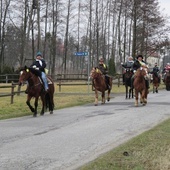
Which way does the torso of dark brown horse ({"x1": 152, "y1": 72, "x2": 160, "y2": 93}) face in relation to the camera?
toward the camera

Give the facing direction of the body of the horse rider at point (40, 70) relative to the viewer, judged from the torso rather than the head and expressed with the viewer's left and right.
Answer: facing the viewer and to the left of the viewer

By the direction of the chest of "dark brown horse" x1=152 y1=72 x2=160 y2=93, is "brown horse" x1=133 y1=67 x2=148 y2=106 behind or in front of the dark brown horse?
in front

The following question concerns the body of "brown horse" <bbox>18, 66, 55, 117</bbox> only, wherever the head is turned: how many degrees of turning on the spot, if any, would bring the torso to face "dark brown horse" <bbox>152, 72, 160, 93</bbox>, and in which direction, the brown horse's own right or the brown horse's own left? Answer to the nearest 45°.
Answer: approximately 180°

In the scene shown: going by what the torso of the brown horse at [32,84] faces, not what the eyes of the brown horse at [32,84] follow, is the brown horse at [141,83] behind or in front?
behind

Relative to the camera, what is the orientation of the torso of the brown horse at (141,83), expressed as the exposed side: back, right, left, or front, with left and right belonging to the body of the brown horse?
front

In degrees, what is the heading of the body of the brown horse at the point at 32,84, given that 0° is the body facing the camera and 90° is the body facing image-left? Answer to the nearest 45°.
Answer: approximately 45°

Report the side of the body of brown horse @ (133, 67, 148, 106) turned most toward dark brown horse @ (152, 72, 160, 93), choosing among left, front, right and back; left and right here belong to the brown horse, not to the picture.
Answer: back

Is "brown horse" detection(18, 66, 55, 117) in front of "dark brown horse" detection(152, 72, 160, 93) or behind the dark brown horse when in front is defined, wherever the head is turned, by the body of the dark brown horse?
in front

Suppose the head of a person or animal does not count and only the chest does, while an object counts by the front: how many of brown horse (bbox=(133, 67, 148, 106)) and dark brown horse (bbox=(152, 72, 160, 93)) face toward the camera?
2

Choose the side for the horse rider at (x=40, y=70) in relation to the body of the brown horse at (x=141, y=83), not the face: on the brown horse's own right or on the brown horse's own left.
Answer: on the brown horse's own right

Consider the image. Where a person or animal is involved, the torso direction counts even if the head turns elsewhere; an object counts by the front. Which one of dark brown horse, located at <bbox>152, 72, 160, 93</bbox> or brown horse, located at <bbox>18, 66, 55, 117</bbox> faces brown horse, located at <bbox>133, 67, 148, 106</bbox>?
the dark brown horse

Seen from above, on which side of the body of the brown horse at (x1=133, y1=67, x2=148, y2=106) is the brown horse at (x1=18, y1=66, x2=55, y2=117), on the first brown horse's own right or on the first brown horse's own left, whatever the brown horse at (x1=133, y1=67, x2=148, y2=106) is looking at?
on the first brown horse's own right
